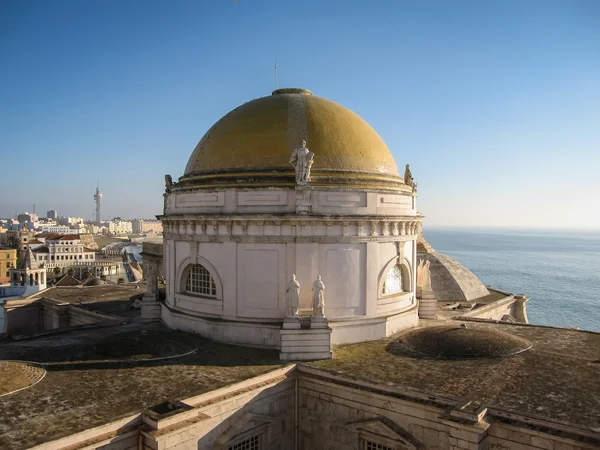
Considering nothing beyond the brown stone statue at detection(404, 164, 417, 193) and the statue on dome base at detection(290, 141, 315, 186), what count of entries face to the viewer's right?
1

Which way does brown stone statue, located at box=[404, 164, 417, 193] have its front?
to the viewer's right

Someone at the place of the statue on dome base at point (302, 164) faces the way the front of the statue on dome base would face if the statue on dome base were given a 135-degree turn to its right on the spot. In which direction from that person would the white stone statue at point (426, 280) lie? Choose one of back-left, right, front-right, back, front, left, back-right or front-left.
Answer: right

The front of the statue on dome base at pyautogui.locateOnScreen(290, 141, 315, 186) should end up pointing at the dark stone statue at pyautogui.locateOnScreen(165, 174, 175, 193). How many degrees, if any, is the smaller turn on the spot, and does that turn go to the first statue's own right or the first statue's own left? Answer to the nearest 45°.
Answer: approximately 135° to the first statue's own right

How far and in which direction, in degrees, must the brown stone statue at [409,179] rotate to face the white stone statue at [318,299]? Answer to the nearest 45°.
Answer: approximately 135° to its right

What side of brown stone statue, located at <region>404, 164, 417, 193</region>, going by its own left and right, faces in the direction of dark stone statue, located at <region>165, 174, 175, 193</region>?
back

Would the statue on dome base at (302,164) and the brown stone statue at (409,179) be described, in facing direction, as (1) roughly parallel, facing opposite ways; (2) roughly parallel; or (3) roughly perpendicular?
roughly perpendicular

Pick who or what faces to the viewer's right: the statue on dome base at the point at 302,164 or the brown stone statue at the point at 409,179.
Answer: the brown stone statue

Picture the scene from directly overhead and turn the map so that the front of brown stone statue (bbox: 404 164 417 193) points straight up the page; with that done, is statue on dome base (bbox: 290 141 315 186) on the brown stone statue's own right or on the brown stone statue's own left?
on the brown stone statue's own right

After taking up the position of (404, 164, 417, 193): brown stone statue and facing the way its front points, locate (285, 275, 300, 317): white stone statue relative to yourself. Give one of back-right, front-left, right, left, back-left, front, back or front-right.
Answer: back-right

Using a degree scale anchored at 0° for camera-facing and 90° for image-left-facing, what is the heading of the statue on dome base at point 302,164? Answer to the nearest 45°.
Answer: approximately 0°
